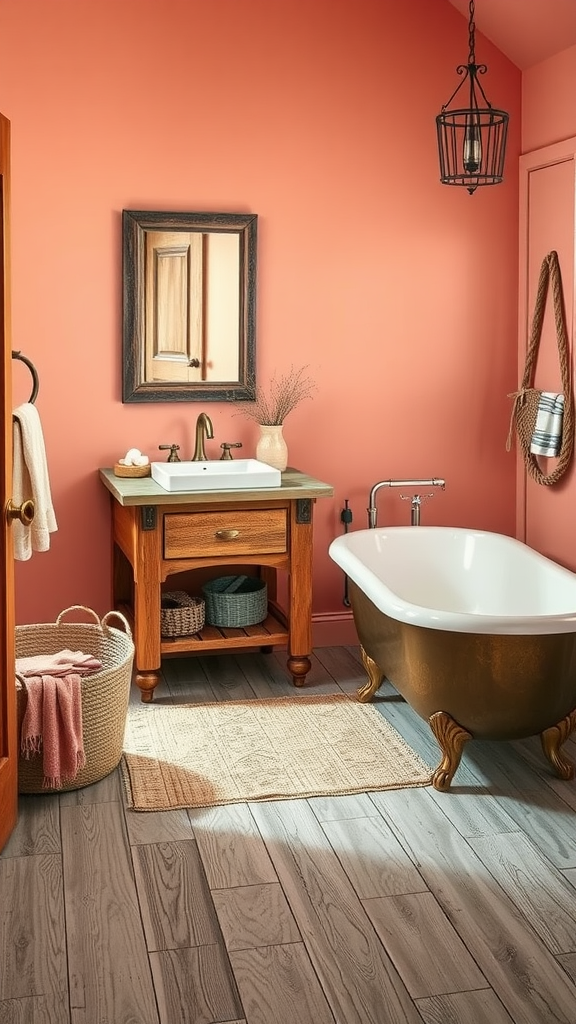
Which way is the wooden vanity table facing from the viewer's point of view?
toward the camera

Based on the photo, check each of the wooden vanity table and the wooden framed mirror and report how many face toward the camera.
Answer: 2

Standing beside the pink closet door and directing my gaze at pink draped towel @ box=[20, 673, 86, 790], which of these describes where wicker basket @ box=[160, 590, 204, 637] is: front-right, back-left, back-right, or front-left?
front-right

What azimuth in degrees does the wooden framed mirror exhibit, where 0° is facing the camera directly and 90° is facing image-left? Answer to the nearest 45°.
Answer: approximately 0°

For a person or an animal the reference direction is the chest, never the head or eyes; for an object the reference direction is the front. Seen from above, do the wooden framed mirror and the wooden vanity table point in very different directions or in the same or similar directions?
same or similar directions

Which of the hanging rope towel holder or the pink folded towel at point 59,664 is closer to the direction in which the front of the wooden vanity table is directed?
the pink folded towel

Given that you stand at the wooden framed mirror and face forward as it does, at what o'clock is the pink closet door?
The pink closet door is roughly at 9 o'clock from the wooden framed mirror.
